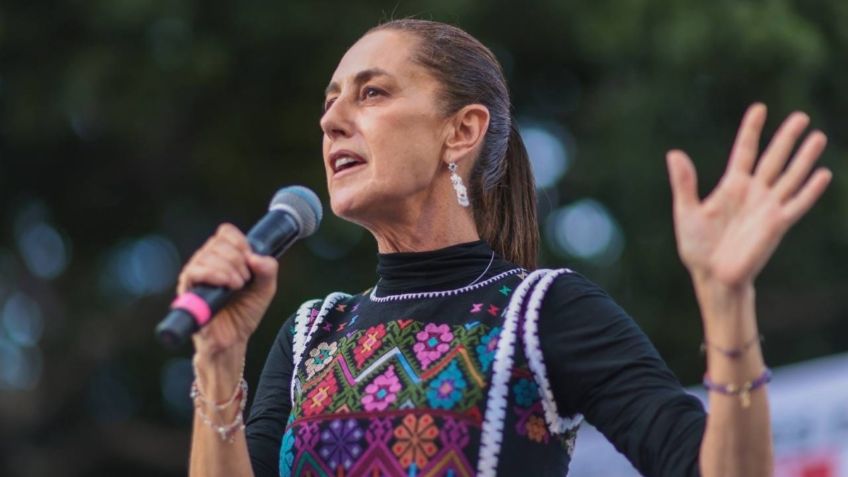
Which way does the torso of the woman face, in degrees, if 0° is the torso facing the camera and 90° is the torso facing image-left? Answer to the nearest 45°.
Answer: approximately 45°

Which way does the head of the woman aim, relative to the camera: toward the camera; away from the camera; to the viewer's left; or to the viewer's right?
to the viewer's left
